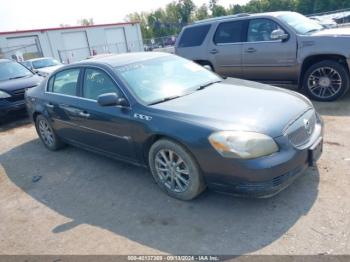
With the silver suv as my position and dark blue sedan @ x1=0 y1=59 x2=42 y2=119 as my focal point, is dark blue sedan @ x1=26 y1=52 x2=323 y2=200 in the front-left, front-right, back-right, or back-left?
front-left

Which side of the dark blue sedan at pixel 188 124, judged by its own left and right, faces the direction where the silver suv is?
left

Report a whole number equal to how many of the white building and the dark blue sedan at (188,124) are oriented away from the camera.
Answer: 0

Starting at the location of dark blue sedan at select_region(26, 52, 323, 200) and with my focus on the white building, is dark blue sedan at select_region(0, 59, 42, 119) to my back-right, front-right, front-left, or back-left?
front-left

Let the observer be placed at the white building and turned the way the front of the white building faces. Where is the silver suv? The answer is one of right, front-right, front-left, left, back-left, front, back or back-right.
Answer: front

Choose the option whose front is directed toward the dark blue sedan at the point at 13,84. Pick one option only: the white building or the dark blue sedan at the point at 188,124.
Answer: the white building

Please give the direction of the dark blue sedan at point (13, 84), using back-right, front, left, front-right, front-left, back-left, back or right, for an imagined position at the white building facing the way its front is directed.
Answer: front

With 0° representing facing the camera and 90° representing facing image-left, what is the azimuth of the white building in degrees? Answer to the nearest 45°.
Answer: approximately 0°

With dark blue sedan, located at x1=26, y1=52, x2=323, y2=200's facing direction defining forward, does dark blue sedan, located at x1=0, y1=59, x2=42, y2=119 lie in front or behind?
behind

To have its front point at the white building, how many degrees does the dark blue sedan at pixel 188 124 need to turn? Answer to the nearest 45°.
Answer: approximately 135° to its left

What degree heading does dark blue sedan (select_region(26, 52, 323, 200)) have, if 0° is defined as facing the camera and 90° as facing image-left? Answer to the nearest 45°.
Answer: approximately 315°

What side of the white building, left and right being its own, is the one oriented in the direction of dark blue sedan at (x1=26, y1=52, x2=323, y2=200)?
front
